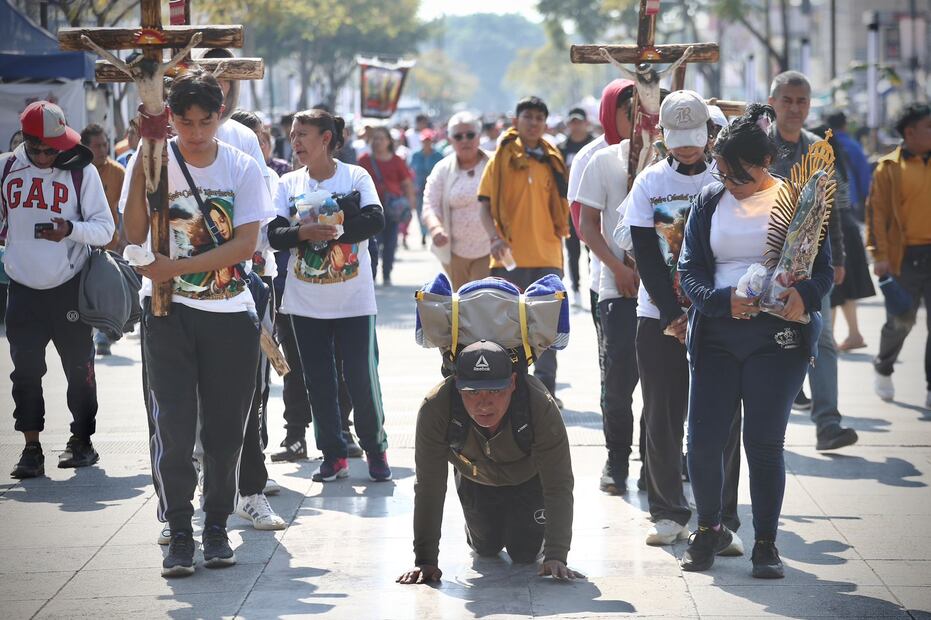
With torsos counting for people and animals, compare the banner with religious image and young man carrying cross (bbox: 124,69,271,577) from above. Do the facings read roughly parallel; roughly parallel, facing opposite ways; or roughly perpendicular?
roughly parallel

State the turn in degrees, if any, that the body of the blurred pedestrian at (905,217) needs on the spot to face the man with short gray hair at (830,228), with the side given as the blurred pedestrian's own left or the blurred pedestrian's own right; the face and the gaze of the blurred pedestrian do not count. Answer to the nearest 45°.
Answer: approximately 45° to the blurred pedestrian's own right

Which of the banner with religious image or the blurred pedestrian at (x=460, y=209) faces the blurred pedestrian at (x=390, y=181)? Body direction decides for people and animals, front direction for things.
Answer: the banner with religious image

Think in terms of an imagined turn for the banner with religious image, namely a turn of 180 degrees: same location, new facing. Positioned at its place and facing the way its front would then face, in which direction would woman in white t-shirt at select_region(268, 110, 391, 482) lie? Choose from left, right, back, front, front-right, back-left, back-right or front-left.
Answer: back

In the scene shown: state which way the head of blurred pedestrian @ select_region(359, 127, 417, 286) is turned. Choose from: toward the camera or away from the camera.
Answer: toward the camera

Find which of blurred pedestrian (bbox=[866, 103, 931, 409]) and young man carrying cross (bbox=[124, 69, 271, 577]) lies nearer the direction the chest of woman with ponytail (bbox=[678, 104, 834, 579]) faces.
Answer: the young man carrying cross

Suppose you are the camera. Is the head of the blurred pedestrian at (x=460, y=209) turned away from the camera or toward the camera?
toward the camera

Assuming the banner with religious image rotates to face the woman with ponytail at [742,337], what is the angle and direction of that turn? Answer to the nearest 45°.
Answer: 0° — it already faces them

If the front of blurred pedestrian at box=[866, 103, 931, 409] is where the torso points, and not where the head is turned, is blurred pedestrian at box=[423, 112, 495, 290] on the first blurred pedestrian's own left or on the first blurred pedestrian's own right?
on the first blurred pedestrian's own right

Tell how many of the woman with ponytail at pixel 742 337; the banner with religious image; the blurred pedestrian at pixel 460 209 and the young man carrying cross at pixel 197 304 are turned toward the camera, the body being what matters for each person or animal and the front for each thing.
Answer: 4

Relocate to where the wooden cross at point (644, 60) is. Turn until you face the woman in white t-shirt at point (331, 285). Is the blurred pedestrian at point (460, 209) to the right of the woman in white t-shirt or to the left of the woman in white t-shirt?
right

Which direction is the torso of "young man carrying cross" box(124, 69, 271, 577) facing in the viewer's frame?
toward the camera

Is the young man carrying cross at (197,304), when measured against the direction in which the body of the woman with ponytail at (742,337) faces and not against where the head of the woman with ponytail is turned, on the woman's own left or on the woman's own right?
on the woman's own right

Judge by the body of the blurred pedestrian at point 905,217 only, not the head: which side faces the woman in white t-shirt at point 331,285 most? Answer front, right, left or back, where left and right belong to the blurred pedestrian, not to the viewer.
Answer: right

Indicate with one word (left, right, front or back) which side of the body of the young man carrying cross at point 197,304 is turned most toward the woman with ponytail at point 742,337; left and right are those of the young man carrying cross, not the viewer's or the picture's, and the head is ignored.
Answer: left

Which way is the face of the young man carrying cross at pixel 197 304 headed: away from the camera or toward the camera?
toward the camera
